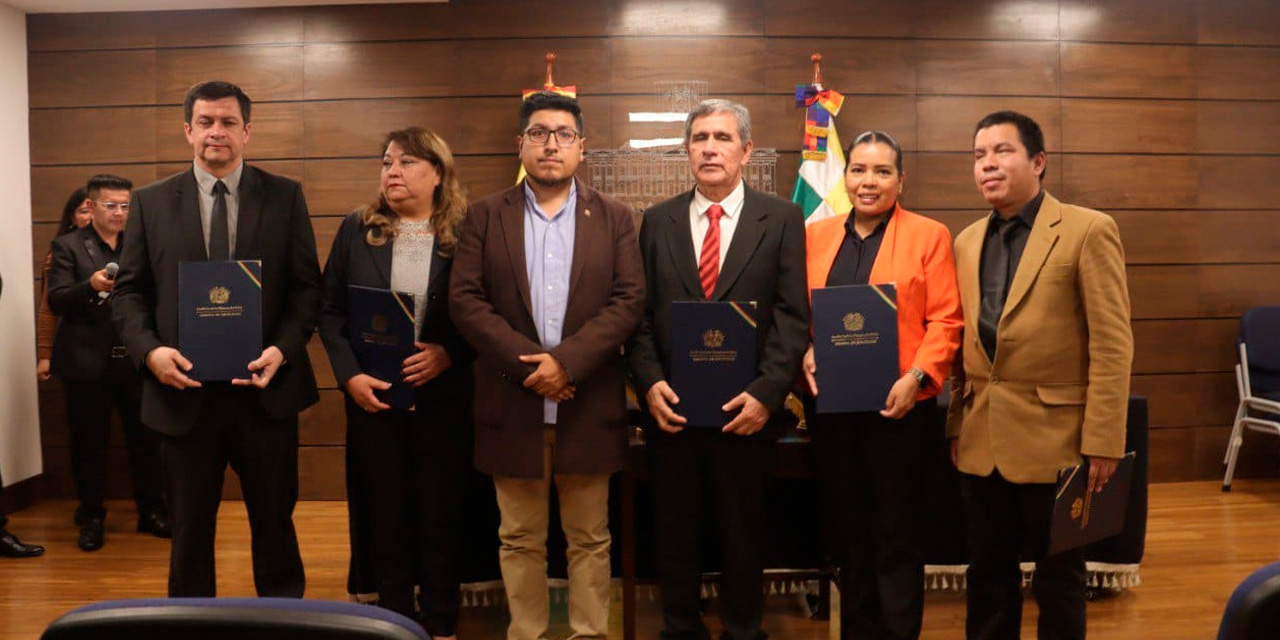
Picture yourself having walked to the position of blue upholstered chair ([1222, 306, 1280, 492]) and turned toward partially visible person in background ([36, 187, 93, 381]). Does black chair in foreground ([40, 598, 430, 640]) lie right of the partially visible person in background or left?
left

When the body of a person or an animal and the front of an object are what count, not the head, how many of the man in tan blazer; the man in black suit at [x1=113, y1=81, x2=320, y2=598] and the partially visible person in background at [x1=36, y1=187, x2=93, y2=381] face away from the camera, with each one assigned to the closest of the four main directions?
0

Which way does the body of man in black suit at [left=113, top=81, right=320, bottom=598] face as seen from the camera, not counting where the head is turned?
toward the camera

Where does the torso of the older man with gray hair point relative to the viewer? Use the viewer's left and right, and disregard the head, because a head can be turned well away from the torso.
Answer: facing the viewer

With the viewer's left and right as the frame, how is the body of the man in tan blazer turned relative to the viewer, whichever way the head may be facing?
facing the viewer and to the left of the viewer

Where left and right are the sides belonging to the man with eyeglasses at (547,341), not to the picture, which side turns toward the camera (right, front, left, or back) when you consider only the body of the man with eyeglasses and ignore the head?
front

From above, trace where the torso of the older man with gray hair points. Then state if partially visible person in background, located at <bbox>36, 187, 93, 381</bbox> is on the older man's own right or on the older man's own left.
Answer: on the older man's own right

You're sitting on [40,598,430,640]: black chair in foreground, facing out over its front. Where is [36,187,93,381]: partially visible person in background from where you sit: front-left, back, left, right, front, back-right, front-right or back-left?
front

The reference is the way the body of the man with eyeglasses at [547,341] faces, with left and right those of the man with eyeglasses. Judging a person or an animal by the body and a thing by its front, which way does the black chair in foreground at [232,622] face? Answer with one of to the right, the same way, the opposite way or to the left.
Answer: the opposite way

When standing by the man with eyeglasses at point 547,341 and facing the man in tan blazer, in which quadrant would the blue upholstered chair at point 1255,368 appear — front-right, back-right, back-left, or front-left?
front-left

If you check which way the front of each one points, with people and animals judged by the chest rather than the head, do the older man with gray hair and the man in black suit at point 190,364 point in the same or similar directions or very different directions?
same or similar directions

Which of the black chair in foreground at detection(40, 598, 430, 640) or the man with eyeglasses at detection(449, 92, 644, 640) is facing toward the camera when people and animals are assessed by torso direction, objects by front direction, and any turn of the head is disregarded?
the man with eyeglasses

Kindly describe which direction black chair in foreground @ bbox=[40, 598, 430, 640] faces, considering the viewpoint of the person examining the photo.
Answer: facing away from the viewer

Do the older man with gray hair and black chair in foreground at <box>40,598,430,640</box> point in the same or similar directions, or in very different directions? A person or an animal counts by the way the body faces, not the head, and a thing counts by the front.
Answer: very different directions

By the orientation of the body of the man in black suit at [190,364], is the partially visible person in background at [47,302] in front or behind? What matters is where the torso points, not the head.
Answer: behind

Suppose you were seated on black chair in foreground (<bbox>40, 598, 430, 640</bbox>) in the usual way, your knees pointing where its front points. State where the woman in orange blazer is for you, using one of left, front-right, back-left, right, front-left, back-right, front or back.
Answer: front-right
